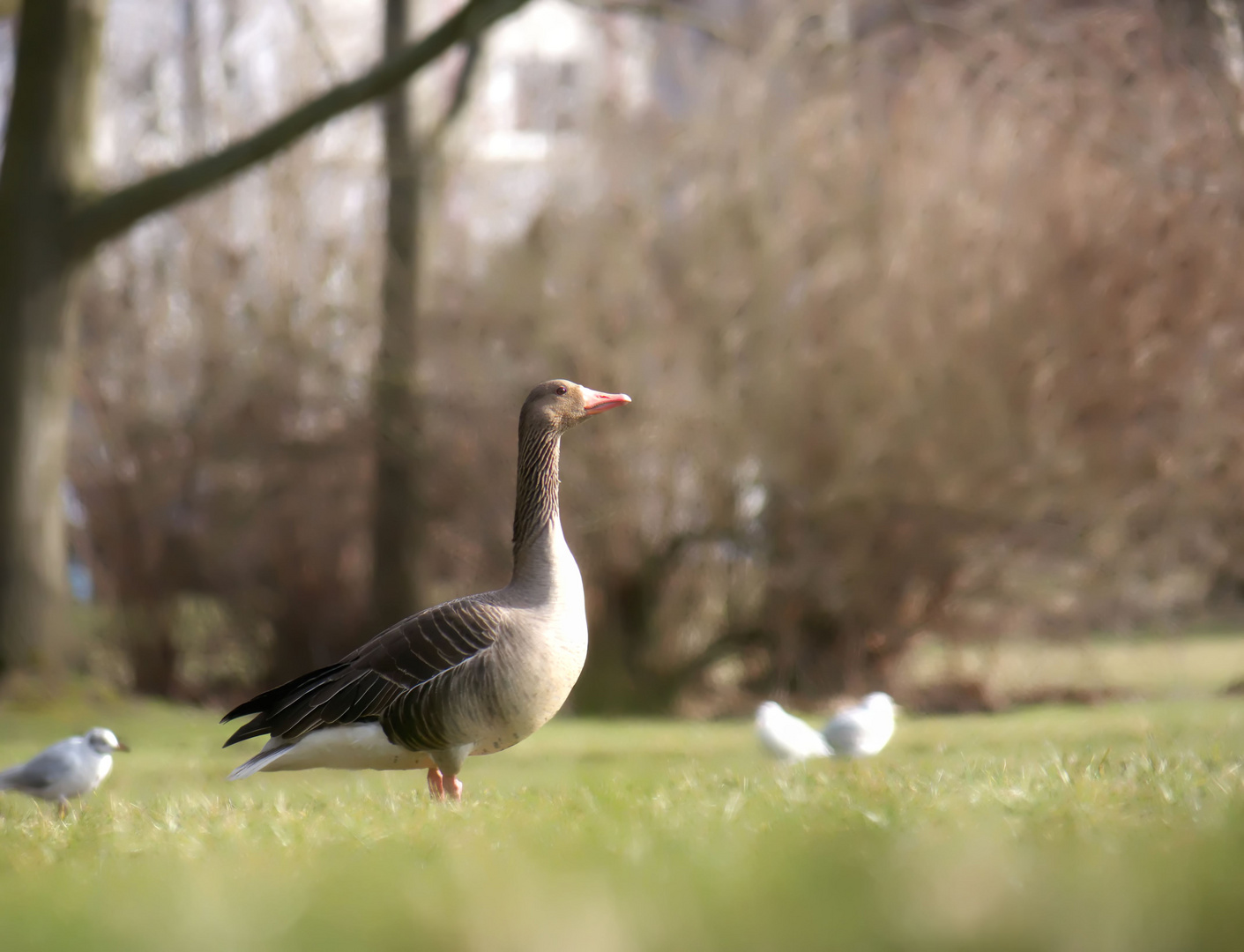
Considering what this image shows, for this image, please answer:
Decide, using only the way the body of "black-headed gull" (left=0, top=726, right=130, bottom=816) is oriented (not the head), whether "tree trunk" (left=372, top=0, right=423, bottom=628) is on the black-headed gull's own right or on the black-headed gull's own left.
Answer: on the black-headed gull's own left

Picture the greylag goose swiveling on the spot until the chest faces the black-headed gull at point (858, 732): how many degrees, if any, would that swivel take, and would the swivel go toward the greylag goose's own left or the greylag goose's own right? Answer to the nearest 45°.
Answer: approximately 45° to the greylag goose's own left

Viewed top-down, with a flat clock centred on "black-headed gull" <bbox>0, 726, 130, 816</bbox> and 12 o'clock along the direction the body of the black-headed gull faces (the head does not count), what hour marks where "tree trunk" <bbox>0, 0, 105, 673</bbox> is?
The tree trunk is roughly at 9 o'clock from the black-headed gull.

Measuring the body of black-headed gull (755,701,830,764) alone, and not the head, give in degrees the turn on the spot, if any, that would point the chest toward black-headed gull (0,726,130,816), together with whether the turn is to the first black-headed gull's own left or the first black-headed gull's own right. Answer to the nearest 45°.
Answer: approximately 45° to the first black-headed gull's own left

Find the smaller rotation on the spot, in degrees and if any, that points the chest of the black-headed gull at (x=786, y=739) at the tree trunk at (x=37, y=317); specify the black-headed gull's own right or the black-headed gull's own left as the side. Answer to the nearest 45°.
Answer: approximately 45° to the black-headed gull's own right

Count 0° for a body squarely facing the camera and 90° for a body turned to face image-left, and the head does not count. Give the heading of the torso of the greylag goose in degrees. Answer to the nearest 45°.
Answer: approximately 270°

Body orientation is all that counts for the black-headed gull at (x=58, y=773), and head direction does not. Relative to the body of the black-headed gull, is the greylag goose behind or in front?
in front

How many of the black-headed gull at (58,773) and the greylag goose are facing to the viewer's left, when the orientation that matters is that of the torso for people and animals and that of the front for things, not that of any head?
0

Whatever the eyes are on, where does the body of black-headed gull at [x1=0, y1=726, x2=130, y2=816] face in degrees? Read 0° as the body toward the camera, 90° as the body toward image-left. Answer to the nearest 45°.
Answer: approximately 270°

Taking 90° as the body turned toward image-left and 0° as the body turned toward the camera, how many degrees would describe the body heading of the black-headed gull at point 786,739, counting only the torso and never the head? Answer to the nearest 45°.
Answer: approximately 90°

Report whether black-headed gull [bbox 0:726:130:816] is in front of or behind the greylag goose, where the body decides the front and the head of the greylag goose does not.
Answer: behind
